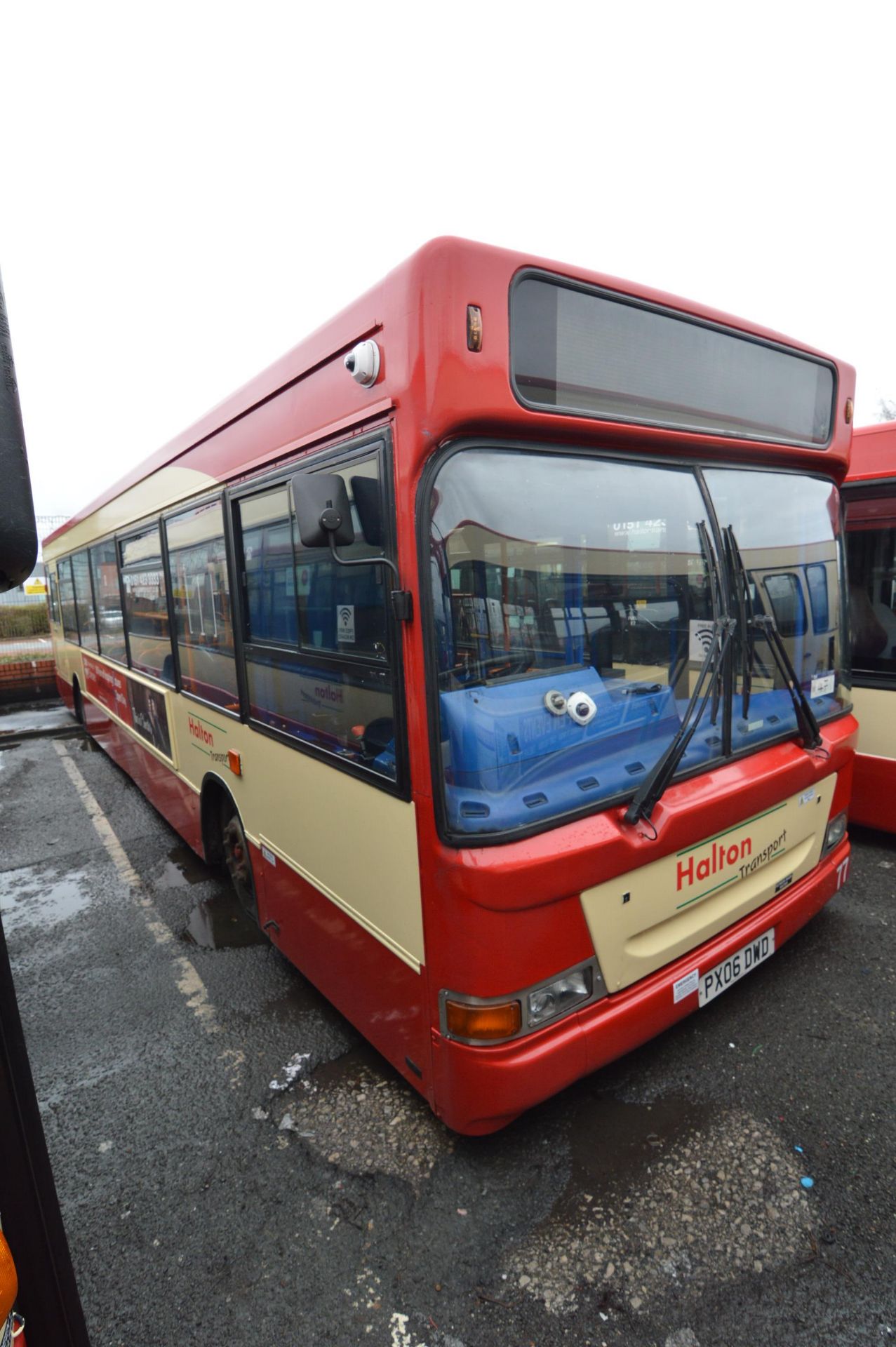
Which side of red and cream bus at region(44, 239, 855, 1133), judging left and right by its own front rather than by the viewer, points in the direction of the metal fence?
back

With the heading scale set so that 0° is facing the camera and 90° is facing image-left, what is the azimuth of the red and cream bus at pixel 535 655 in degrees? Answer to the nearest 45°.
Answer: approximately 315°

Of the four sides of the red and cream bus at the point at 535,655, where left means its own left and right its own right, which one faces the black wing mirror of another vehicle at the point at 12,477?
right

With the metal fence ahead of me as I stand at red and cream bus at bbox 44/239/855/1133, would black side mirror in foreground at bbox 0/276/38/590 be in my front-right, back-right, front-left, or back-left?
back-left

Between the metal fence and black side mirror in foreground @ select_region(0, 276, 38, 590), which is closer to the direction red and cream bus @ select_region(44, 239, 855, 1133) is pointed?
the black side mirror in foreground

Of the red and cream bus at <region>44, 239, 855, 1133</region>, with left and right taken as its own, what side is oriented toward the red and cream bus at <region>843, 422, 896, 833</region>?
left
